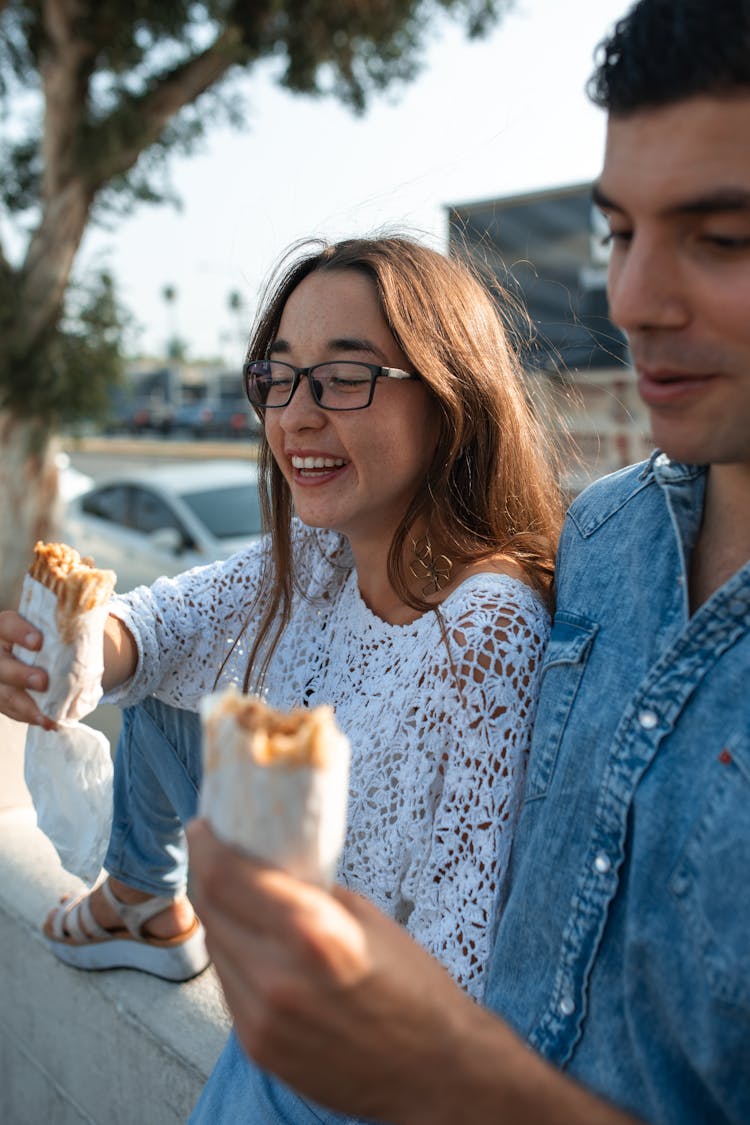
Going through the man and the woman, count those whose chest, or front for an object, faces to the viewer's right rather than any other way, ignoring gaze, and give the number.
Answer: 0

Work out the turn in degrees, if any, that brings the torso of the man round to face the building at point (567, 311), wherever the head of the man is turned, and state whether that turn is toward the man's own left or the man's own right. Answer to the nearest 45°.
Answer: approximately 135° to the man's own right

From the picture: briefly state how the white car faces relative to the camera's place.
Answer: facing the viewer and to the right of the viewer

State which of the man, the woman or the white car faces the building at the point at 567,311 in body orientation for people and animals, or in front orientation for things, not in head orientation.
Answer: the white car

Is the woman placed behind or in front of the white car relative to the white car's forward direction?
in front

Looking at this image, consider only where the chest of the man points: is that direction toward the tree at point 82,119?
no

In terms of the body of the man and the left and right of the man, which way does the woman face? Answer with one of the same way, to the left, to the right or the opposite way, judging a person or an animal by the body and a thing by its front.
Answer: the same way

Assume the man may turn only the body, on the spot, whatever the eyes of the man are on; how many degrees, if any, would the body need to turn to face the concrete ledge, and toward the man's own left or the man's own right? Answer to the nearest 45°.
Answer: approximately 90° to the man's own right

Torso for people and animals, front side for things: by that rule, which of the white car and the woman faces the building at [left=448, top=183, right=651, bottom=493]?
the white car

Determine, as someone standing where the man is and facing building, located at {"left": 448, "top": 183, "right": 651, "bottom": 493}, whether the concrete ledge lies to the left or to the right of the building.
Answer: left

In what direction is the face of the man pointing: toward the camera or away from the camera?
toward the camera

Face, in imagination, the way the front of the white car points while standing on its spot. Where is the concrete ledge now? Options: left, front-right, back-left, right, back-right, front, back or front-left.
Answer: front-right

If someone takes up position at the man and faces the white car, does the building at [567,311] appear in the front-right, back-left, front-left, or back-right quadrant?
front-right

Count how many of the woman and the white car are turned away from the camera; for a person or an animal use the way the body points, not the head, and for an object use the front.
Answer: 0

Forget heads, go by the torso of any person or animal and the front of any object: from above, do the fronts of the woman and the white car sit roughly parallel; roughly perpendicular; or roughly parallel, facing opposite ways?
roughly perpendicular

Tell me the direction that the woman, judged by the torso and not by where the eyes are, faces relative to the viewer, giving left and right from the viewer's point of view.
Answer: facing the viewer and to the left of the viewer

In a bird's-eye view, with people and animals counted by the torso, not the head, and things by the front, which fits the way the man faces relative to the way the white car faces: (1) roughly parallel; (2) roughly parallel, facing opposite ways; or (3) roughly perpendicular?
roughly perpendicular
